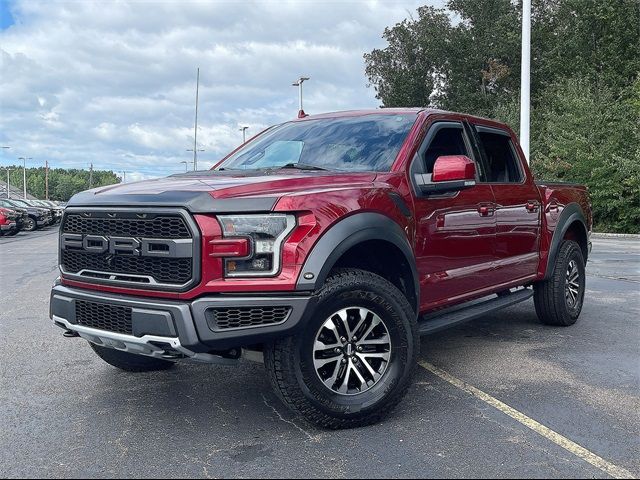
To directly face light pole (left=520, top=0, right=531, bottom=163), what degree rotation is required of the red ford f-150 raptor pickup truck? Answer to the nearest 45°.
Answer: approximately 135° to its right

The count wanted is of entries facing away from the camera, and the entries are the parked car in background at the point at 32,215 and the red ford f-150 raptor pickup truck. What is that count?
0

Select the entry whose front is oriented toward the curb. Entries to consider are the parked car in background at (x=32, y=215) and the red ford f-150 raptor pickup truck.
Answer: the parked car in background

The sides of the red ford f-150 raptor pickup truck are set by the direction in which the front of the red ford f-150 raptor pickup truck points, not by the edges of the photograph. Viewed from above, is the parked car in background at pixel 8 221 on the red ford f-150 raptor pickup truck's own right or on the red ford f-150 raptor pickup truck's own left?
on the red ford f-150 raptor pickup truck's own right

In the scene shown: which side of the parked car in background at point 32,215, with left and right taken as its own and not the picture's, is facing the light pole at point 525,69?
front

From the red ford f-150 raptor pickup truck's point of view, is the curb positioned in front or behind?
behind

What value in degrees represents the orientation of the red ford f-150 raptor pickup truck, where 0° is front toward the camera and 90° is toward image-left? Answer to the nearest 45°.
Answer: approximately 45°

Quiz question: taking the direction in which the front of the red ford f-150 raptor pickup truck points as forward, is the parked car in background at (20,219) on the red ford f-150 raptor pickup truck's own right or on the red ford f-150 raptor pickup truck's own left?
on the red ford f-150 raptor pickup truck's own right

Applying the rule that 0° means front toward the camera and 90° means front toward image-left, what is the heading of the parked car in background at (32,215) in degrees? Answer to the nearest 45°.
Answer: approximately 315°

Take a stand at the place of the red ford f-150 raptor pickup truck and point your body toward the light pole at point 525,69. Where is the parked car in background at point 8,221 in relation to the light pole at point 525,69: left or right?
left

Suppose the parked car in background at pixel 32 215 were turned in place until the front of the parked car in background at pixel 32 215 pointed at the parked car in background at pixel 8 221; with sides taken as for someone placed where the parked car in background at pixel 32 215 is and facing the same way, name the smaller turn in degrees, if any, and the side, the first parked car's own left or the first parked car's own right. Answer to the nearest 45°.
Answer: approximately 45° to the first parked car's own right
